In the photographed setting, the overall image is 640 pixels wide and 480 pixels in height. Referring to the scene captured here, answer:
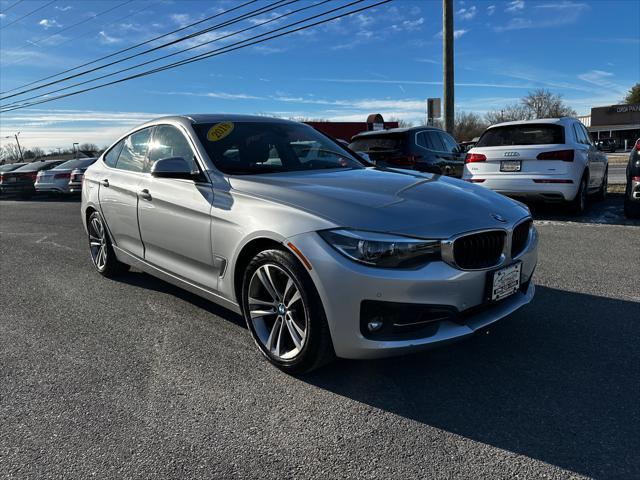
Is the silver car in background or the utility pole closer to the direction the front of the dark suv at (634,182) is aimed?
the utility pole

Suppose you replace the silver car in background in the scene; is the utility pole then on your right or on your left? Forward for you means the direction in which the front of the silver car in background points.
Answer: on your right

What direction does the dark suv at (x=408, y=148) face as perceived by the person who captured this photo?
facing away from the viewer and to the right of the viewer

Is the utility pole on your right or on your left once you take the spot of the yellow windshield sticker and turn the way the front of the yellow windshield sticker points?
on your left

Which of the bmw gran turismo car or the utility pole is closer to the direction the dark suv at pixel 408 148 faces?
the utility pole

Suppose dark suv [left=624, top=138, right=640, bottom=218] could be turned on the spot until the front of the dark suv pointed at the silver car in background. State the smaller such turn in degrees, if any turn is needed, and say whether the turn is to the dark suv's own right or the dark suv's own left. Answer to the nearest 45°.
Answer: approximately 90° to the dark suv's own left

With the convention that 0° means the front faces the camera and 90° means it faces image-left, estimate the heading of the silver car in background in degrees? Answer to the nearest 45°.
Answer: approximately 225°

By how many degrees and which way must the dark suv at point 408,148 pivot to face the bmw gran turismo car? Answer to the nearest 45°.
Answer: approximately 135° to its right

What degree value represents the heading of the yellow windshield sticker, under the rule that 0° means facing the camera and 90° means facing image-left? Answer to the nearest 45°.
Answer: approximately 315°

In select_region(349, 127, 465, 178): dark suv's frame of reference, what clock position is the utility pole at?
The utility pole is roughly at 11 o'clock from the dark suv.

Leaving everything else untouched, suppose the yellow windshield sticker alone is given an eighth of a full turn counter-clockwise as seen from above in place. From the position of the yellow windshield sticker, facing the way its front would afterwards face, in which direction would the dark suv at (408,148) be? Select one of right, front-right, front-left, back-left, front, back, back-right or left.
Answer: front-left

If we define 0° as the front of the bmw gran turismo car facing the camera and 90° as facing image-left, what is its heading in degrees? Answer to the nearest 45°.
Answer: approximately 315°

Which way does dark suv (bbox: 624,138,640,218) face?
away from the camera
